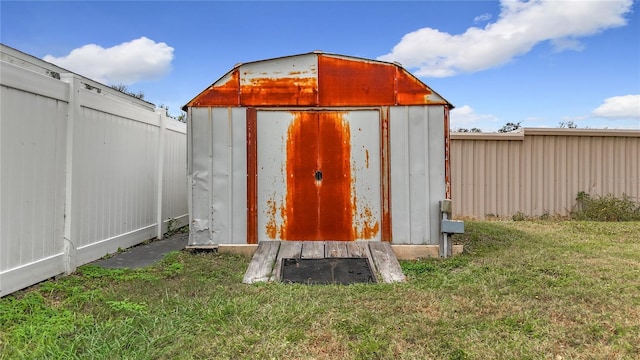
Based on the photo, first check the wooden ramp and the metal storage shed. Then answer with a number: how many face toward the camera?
2

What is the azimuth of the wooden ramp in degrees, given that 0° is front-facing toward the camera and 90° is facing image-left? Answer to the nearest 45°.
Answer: approximately 0°

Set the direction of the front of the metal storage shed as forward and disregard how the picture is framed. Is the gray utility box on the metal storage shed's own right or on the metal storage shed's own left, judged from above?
on the metal storage shed's own left

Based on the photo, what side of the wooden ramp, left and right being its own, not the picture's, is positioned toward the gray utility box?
left
